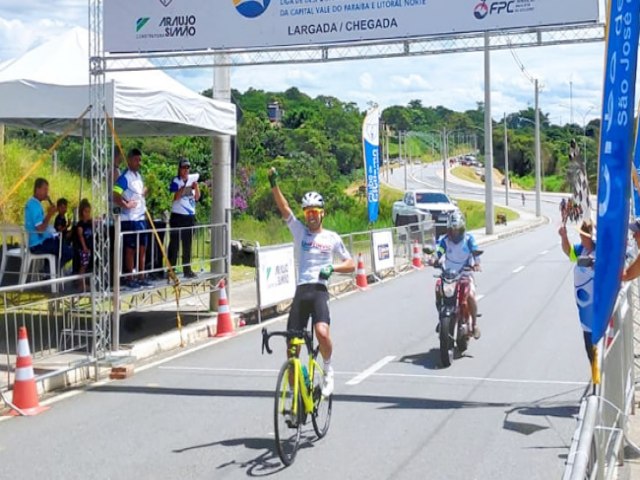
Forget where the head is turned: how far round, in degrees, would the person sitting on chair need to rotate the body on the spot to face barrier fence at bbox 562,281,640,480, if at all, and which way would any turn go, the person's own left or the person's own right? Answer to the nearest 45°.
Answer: approximately 90° to the person's own right

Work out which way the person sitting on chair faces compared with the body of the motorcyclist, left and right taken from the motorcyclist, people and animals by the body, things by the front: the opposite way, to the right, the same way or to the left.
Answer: to the left

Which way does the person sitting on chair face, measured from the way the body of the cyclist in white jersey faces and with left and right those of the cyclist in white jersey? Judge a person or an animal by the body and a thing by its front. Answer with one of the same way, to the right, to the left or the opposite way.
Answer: to the left

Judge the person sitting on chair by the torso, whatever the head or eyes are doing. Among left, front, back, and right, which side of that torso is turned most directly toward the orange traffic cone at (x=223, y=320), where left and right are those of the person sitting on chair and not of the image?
front

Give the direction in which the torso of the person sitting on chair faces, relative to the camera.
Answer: to the viewer's right

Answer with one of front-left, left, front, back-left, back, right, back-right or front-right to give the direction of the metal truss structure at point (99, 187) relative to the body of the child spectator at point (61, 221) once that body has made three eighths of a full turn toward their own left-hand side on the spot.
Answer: back

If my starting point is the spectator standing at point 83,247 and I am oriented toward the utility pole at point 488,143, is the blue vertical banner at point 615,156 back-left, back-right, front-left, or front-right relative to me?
back-right

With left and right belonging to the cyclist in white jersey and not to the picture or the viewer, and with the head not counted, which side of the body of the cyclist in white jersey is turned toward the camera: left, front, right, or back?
front

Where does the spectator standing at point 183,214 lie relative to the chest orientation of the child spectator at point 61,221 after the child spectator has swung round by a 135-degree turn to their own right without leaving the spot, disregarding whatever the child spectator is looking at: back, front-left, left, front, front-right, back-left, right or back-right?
back

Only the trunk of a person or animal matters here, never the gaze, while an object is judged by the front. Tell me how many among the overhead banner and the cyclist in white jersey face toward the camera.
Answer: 2

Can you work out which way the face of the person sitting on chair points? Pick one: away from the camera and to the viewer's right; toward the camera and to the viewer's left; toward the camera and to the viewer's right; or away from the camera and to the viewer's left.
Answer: toward the camera and to the viewer's right

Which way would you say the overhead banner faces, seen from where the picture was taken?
facing the viewer

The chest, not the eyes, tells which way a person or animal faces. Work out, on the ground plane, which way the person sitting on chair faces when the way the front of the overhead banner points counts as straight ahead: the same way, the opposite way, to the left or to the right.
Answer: to the left

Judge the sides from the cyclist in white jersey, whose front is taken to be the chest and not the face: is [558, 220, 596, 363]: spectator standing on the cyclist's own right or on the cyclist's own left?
on the cyclist's own left
